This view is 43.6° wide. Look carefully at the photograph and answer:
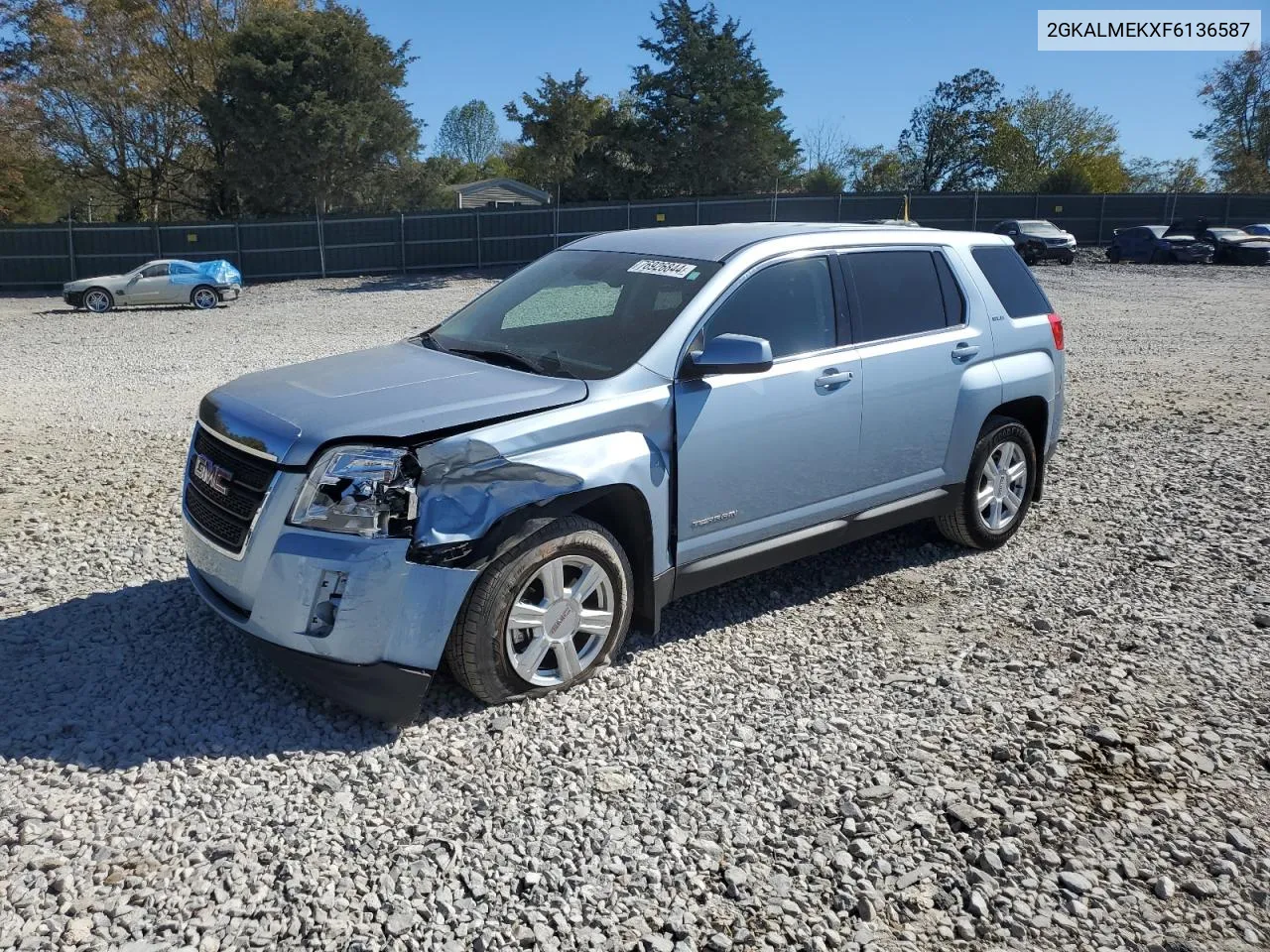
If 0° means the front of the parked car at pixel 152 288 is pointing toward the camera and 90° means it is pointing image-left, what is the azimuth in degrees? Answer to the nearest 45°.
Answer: approximately 90°

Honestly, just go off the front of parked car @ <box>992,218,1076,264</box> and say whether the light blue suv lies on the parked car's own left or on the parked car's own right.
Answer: on the parked car's own right

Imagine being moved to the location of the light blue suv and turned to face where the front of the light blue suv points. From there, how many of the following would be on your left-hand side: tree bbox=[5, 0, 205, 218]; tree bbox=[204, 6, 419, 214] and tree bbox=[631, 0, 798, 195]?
0

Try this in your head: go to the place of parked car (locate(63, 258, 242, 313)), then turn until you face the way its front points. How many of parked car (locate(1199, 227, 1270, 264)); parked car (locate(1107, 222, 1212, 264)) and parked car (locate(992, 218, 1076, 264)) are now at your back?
3

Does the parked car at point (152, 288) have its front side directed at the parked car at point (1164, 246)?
no

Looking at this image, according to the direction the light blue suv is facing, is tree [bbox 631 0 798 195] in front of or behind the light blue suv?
behind

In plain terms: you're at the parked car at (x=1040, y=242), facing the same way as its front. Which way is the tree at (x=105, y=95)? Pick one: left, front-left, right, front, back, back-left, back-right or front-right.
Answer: back-right

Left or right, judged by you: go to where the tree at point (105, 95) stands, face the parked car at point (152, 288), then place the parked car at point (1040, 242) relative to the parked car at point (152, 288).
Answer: left

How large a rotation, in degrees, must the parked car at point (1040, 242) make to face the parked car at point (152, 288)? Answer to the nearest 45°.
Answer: approximately 90° to its right

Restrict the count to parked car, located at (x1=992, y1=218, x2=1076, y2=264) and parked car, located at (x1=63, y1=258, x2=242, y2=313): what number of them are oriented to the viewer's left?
1

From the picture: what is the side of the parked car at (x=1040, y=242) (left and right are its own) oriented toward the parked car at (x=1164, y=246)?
left

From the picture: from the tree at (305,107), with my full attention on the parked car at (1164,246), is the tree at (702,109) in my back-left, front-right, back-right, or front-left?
front-left

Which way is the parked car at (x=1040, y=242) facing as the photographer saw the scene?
facing the viewer and to the right of the viewer

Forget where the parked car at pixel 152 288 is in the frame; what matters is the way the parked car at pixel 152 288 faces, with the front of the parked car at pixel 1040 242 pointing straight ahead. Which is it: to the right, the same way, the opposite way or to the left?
to the right
